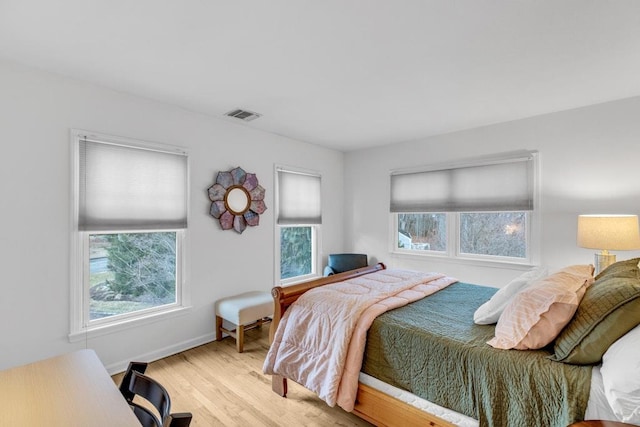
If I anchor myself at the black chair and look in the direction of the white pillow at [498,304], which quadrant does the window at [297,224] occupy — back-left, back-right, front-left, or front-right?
front-left

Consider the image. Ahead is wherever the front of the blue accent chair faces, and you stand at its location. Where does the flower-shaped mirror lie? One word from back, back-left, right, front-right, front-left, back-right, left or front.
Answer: front-right

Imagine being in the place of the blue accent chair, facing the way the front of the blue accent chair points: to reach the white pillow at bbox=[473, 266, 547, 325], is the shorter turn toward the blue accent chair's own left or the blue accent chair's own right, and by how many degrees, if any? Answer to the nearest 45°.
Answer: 0° — it already faces it

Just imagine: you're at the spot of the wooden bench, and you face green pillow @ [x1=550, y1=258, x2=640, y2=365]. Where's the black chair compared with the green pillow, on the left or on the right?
right

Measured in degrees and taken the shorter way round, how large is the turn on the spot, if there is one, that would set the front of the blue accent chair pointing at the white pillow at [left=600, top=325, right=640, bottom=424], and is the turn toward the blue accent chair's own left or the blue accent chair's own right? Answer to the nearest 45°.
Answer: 0° — it already faces it

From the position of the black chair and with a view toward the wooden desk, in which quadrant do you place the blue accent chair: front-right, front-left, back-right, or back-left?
back-right

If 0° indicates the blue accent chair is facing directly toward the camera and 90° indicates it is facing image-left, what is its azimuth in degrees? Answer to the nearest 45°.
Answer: approximately 0°

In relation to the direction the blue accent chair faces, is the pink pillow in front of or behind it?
in front

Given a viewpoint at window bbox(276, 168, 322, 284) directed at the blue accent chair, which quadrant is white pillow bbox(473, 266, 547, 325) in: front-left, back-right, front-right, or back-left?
front-right

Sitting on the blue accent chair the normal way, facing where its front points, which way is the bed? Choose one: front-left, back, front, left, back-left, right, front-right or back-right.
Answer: front

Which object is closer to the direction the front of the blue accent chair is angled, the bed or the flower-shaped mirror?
the bed

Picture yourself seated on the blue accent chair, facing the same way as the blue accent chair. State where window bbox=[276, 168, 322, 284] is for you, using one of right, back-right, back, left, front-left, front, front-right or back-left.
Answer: right

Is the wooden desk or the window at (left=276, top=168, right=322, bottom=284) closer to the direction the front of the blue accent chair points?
the wooden desk

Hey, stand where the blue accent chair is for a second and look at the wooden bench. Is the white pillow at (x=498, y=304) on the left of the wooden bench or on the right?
left

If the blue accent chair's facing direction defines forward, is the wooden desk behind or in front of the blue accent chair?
in front

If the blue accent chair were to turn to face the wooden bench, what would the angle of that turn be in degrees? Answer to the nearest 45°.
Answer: approximately 45° to its right
